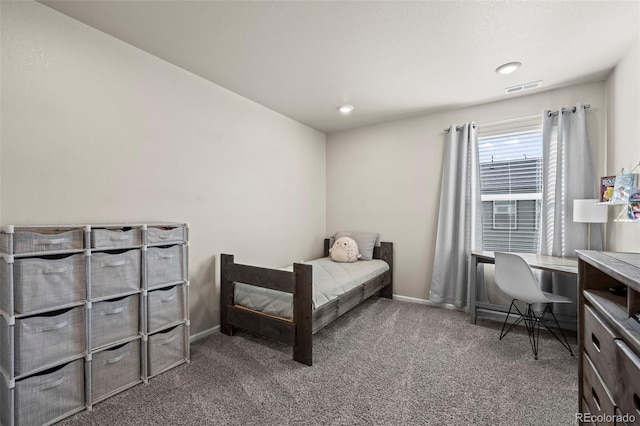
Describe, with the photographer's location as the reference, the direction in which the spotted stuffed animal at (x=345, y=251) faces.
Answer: facing the viewer and to the left of the viewer

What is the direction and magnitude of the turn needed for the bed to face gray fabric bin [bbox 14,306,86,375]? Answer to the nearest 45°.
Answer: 0° — it already faces it

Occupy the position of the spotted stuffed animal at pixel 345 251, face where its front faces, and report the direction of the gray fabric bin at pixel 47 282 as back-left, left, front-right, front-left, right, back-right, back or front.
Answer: front

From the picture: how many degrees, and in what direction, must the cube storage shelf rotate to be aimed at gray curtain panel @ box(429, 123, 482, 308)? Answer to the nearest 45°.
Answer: approximately 45° to its left

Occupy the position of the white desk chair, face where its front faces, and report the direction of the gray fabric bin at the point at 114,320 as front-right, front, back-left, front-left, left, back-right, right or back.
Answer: back

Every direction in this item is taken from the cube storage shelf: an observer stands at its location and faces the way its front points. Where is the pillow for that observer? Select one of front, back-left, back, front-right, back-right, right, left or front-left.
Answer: front-left

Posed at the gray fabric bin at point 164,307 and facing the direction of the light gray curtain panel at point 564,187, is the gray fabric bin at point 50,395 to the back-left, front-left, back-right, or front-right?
back-right

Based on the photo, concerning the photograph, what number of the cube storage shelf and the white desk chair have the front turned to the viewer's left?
0

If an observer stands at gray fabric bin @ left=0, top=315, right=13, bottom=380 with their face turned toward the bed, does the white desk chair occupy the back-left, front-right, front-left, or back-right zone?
front-right

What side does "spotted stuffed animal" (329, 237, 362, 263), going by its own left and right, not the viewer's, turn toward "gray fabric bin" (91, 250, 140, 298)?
front

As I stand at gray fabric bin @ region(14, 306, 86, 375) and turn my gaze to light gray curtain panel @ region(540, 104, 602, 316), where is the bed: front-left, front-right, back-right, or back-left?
front-left

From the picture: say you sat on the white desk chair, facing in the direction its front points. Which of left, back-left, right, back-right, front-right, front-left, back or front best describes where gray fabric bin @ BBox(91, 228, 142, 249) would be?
back

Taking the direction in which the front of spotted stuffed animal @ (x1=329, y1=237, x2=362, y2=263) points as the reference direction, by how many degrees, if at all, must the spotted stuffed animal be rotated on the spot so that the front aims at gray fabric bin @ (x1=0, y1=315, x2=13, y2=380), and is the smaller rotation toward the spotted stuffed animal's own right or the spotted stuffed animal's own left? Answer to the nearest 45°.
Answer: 0° — it already faces it

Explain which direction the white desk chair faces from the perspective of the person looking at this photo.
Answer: facing away from the viewer and to the right of the viewer
